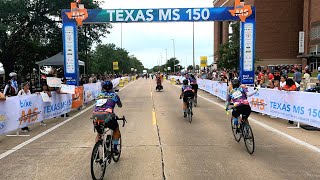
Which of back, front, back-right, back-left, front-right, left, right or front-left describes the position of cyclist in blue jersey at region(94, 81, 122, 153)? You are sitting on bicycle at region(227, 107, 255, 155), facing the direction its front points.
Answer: left

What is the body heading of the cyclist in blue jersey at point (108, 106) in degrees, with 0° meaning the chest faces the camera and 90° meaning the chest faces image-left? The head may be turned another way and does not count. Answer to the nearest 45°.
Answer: approximately 225°

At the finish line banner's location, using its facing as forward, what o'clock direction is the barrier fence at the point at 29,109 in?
The barrier fence is roughly at 1 o'clock from the finish line banner.

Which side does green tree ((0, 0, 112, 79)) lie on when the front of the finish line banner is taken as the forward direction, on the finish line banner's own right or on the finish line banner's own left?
on the finish line banner's own right

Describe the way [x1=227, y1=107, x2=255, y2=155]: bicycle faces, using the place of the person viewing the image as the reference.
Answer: facing away from the viewer and to the left of the viewer

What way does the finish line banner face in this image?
toward the camera

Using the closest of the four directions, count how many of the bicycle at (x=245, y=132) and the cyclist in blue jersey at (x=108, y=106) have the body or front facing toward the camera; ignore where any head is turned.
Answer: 0

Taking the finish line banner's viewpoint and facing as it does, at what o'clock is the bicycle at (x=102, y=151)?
The bicycle is roughly at 12 o'clock from the finish line banner.

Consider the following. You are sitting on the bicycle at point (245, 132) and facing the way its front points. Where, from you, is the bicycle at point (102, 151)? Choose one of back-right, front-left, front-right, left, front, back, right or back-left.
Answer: left

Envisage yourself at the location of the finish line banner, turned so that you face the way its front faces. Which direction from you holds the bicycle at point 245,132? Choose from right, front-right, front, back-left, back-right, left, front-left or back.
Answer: front

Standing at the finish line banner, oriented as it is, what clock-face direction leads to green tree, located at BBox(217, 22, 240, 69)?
The green tree is roughly at 7 o'clock from the finish line banner.

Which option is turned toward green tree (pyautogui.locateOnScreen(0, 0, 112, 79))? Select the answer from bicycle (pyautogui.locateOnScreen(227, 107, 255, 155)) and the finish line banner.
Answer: the bicycle

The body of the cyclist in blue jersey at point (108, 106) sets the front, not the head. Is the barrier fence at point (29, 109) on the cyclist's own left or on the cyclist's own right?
on the cyclist's own left
